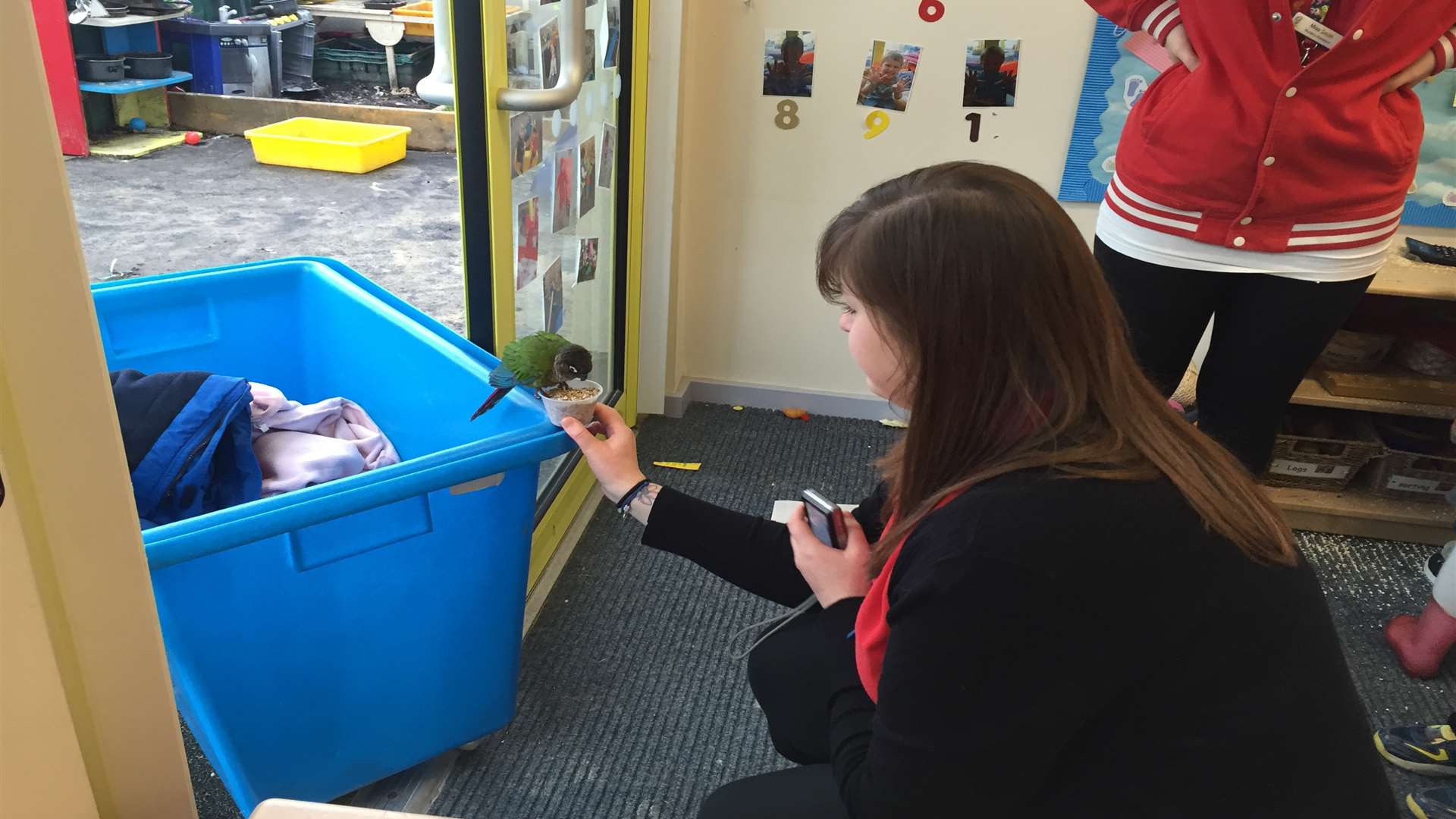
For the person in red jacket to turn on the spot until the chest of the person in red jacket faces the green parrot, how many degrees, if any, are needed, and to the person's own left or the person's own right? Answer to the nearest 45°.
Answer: approximately 45° to the person's own right

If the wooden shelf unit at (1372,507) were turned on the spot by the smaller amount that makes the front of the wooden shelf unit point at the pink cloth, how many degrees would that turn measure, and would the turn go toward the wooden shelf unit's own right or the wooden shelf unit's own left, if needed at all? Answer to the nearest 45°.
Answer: approximately 45° to the wooden shelf unit's own right

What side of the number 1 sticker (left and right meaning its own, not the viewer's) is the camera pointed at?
front

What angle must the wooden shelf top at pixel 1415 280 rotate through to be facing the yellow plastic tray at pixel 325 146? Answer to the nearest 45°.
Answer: approximately 90° to its right

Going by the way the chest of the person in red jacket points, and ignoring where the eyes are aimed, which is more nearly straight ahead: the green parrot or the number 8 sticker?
the green parrot

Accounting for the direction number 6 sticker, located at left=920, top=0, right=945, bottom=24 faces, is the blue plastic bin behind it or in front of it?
in front

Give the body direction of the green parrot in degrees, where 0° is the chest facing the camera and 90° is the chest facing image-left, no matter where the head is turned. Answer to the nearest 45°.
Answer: approximately 270°

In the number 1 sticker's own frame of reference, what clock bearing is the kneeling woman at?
The kneeling woman is roughly at 12 o'clock from the number 1 sticker.

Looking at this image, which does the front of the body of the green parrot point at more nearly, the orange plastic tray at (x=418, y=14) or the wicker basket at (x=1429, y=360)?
the wicker basket

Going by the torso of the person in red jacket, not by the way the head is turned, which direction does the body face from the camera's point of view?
toward the camera

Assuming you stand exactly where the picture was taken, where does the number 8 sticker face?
facing the viewer
